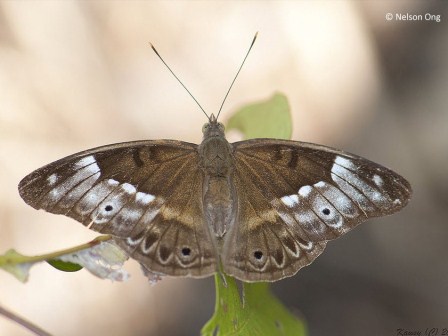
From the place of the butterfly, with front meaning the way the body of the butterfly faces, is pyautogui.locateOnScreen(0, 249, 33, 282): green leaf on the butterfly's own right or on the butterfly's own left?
on the butterfly's own left

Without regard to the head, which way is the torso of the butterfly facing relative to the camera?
away from the camera
